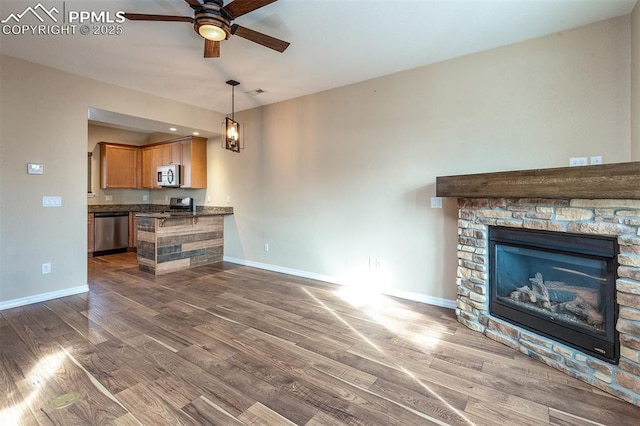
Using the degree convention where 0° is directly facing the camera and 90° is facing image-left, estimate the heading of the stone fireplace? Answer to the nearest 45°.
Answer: approximately 45°

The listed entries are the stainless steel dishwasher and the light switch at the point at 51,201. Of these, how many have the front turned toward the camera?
2

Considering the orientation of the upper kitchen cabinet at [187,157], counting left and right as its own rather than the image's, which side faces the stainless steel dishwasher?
right

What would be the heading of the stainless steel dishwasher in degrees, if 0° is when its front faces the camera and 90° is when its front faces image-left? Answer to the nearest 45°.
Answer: approximately 0°

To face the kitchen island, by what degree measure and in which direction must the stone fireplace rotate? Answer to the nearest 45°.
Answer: approximately 45° to its right

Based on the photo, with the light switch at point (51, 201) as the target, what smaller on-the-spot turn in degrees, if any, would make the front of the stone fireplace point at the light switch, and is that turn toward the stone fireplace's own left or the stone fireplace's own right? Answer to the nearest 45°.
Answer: approximately 45° to the stone fireplace's own right
